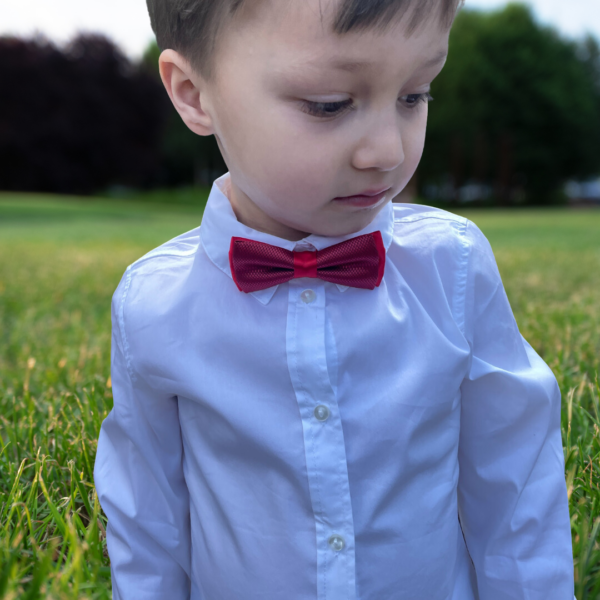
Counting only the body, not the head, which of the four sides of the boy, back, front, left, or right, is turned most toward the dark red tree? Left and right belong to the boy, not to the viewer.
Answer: back

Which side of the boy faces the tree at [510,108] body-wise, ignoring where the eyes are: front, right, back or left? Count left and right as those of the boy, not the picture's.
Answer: back

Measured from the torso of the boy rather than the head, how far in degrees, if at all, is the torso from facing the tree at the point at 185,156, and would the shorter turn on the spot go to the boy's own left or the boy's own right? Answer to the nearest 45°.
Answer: approximately 180°

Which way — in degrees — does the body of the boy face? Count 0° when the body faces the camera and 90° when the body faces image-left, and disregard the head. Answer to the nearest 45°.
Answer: approximately 0°
